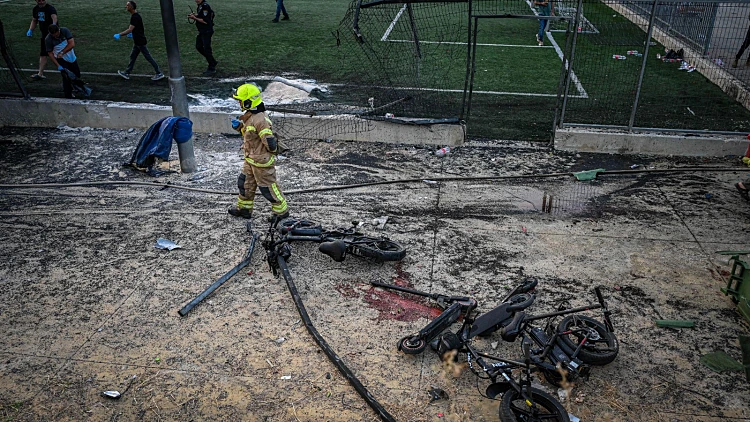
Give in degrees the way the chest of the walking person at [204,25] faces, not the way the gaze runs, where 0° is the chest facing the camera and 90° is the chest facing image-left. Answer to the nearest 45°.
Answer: approximately 90°

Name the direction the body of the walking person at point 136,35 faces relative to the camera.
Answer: to the viewer's left

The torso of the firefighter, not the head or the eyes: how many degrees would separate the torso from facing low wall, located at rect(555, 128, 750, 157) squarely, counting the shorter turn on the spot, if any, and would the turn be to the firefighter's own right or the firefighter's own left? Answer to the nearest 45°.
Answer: approximately 180°

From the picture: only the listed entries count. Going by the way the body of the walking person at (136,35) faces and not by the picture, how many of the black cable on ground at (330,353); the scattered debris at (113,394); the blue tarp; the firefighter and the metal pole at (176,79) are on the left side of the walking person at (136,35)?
5

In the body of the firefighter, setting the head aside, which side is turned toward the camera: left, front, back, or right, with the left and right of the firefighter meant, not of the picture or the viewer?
left

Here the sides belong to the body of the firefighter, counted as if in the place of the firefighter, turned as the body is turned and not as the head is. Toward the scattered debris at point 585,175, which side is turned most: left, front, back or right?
back

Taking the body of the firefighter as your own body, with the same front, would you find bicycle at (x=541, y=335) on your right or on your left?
on your left

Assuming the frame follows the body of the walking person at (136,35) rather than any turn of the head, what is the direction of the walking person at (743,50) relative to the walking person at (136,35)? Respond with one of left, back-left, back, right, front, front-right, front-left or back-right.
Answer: back-left

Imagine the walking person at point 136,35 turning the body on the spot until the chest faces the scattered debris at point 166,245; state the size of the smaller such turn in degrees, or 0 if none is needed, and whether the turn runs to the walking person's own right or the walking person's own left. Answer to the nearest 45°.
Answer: approximately 90° to the walking person's own left

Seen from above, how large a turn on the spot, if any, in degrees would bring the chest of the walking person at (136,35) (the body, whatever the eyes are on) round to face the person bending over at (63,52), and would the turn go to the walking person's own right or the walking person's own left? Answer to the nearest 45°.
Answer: approximately 45° to the walking person's own left
